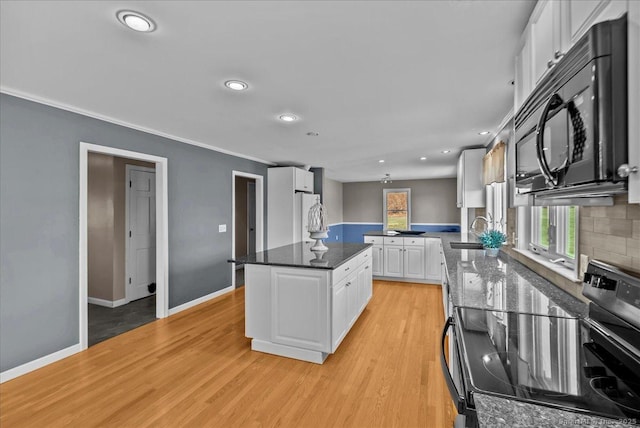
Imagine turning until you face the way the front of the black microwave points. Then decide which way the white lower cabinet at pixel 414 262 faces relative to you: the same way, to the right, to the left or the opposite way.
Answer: to the left

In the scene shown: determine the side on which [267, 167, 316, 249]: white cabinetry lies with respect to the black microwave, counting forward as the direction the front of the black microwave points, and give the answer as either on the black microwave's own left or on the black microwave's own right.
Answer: on the black microwave's own right

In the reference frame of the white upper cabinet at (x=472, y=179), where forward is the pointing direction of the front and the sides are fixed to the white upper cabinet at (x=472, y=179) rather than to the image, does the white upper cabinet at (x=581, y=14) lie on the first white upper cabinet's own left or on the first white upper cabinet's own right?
on the first white upper cabinet's own left

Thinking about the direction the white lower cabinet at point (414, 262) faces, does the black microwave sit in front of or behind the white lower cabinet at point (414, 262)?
in front

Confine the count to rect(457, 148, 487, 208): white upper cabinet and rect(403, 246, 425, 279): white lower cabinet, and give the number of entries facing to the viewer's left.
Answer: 1

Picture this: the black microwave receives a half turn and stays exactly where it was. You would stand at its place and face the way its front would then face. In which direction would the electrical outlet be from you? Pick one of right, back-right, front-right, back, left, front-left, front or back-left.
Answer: front-left

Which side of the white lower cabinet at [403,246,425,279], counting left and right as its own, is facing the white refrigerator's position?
right

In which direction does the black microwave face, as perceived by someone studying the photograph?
facing the viewer and to the left of the viewer

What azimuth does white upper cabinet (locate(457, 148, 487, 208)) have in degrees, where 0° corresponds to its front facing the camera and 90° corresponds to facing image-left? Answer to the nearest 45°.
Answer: approximately 90°

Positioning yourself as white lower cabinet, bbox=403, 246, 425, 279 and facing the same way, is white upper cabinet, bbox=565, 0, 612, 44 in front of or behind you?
in front

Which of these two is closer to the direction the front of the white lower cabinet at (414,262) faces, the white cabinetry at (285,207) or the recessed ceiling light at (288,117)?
the recessed ceiling light
